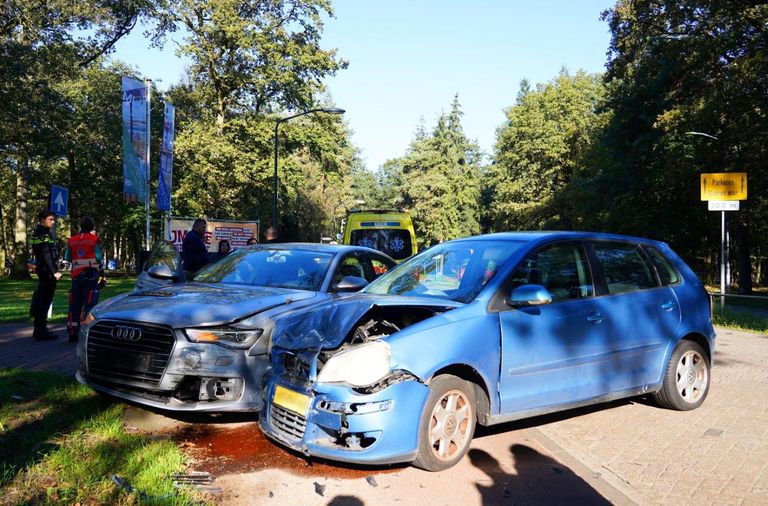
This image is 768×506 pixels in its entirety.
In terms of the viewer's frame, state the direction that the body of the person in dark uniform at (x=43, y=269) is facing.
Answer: to the viewer's right

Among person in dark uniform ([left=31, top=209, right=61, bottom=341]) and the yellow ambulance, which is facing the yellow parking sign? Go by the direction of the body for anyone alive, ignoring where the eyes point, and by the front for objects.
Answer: the person in dark uniform

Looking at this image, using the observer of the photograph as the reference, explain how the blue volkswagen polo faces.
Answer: facing the viewer and to the left of the viewer

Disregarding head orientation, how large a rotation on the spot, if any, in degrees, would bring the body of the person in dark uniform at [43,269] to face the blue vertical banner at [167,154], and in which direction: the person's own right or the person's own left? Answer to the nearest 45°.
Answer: approximately 90° to the person's own left

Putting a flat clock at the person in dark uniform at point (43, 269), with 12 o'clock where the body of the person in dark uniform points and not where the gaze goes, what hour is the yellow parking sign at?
The yellow parking sign is roughly at 12 o'clock from the person in dark uniform.

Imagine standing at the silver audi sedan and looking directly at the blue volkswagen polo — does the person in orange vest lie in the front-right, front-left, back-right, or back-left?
back-left

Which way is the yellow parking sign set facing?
toward the camera

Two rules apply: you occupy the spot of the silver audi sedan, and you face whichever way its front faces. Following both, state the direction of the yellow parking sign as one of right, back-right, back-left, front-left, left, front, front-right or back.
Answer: back

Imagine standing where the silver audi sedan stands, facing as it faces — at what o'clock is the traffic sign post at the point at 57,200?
The traffic sign post is roughly at 4 o'clock from the silver audi sedan.
